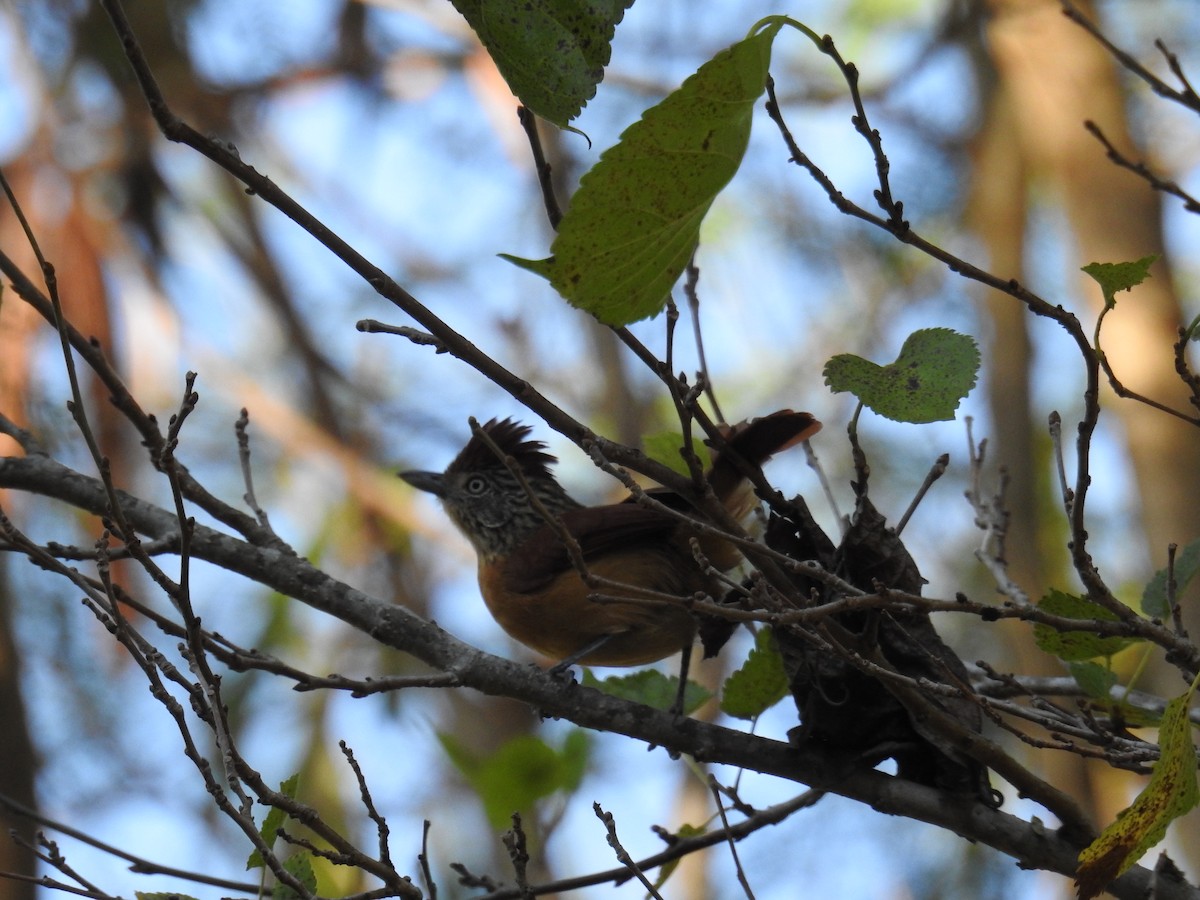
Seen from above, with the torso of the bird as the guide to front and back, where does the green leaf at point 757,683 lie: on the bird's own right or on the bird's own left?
on the bird's own left

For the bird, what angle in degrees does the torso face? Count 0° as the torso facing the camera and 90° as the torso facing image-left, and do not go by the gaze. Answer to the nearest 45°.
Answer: approximately 90°

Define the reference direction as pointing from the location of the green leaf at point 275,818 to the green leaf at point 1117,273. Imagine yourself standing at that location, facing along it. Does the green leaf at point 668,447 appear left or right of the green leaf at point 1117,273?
left
